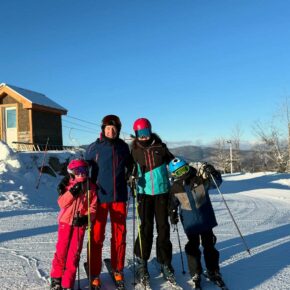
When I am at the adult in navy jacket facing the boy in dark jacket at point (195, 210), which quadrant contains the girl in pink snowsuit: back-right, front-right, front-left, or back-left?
back-right

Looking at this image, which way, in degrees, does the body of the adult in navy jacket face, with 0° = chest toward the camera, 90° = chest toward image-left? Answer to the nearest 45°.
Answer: approximately 0°

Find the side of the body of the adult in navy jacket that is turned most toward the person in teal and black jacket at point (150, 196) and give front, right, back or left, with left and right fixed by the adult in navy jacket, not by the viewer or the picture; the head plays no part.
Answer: left

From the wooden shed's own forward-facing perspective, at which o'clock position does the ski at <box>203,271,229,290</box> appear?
The ski is roughly at 10 o'clock from the wooden shed.

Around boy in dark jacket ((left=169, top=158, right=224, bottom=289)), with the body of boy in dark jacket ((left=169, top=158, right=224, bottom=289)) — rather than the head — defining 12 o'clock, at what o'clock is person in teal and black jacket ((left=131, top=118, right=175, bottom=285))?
person in teal and black jacket ((left=131, top=118, right=175, bottom=285)) is roughly at 3 o'clock from boy in dark jacket ((left=169, top=158, right=224, bottom=289)).

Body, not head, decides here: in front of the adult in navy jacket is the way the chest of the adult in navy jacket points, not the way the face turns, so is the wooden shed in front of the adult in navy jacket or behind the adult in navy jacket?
behind

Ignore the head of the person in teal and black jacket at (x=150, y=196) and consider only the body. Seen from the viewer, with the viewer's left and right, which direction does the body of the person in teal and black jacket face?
facing the viewer

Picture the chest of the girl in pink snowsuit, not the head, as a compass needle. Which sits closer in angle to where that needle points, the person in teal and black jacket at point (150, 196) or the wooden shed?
the person in teal and black jacket
